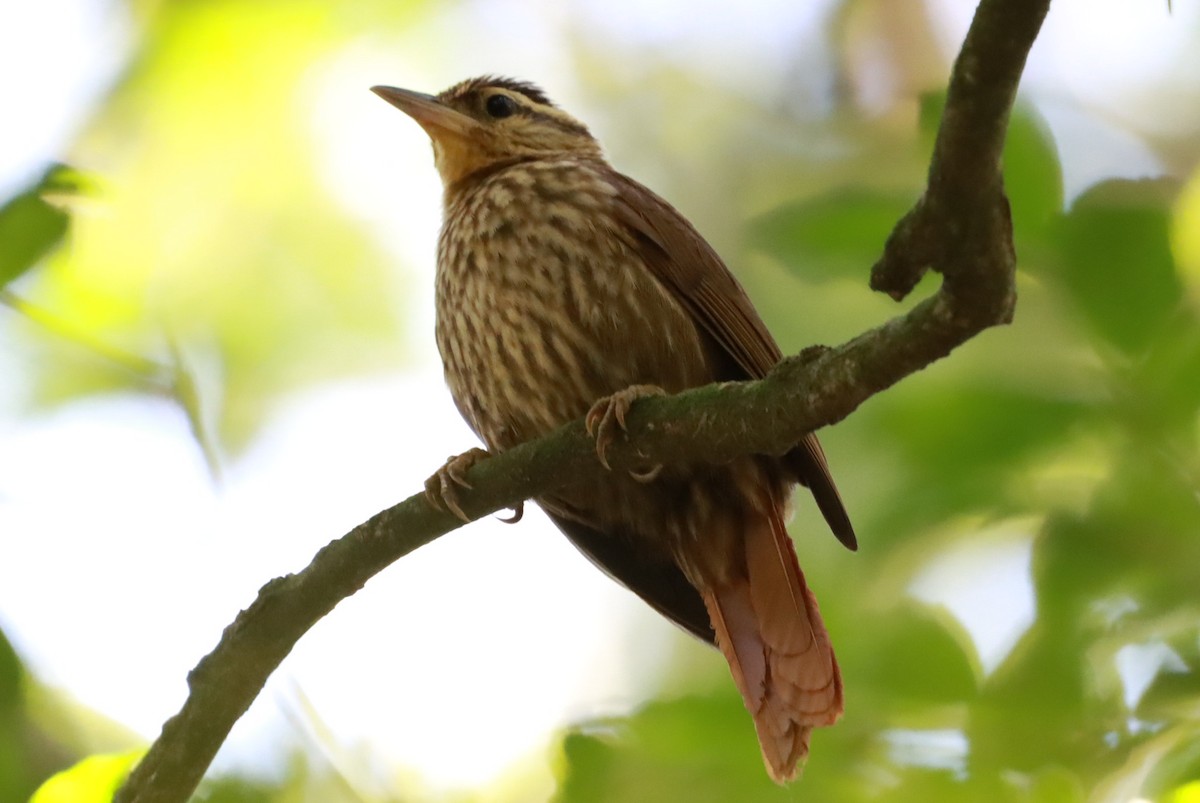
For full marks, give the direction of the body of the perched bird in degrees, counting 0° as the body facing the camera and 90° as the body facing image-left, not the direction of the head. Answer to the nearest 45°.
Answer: approximately 45°

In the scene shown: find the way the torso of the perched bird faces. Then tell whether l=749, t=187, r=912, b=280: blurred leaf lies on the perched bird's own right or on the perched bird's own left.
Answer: on the perched bird's own left
